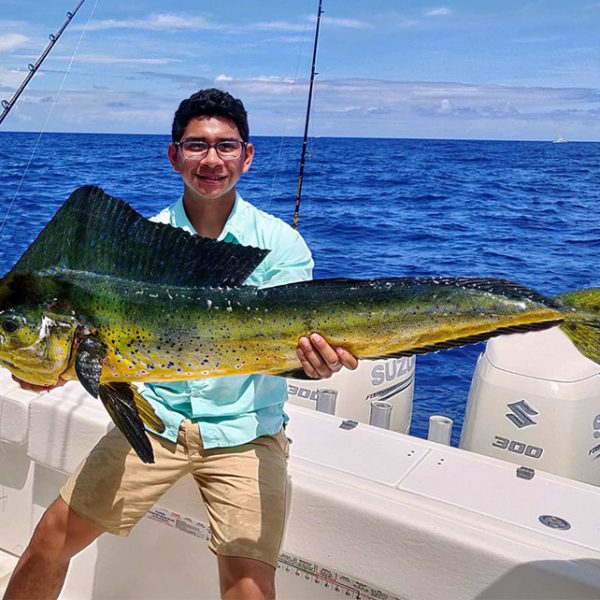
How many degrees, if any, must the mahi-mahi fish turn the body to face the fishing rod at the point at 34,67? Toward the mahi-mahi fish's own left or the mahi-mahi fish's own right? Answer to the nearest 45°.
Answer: approximately 45° to the mahi-mahi fish's own right

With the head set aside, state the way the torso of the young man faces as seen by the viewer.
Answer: toward the camera

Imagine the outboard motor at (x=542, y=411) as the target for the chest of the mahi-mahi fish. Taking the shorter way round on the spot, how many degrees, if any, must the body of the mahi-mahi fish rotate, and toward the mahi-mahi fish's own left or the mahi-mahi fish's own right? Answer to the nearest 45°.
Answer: approximately 135° to the mahi-mahi fish's own right

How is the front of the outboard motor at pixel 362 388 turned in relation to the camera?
facing the viewer and to the left of the viewer

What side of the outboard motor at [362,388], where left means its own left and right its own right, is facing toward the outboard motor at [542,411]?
left

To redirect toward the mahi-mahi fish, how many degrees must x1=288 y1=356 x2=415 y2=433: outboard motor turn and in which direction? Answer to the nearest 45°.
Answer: approximately 45° to its left

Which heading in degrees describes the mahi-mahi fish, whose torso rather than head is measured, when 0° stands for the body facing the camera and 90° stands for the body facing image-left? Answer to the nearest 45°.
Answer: approximately 90°

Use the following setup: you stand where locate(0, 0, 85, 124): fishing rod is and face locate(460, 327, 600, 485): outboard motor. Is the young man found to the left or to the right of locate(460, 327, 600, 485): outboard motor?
right

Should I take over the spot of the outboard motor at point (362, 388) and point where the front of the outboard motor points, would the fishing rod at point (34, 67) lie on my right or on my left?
on my right
